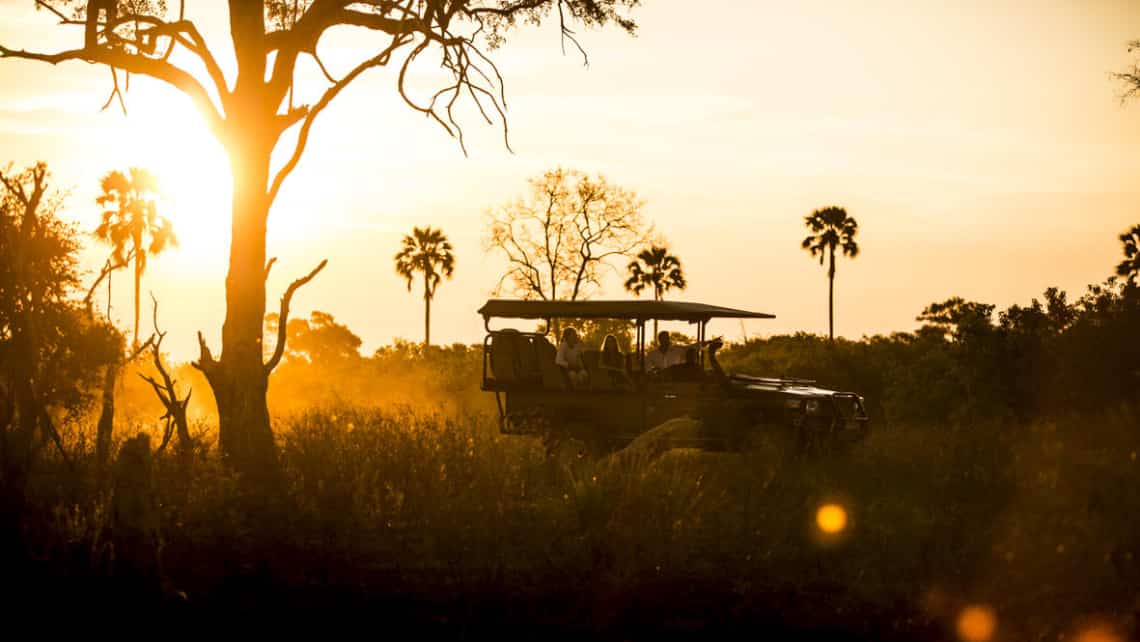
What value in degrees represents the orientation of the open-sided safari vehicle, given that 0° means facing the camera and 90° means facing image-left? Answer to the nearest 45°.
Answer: approximately 315°

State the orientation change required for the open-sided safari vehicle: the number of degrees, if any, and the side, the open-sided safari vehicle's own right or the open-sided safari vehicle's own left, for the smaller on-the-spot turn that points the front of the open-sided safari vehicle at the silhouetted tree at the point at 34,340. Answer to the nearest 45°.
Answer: approximately 135° to the open-sided safari vehicle's own right
